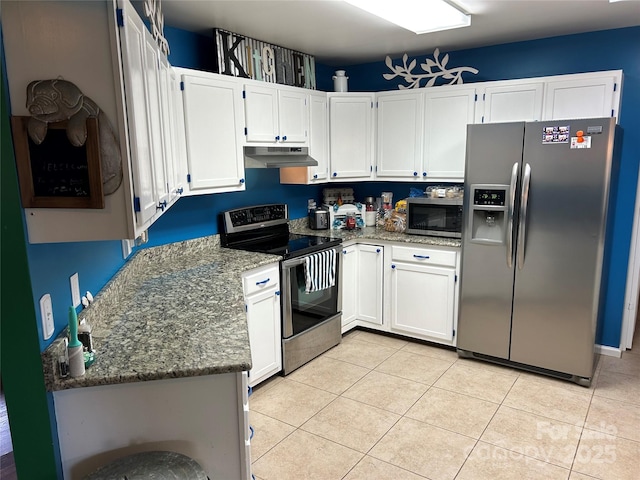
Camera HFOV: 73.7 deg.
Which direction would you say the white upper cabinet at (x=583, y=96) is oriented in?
toward the camera

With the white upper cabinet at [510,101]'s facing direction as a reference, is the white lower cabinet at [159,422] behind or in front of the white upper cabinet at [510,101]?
in front

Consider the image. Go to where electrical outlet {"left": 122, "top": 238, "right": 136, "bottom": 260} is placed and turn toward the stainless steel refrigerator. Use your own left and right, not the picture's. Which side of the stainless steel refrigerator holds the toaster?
left

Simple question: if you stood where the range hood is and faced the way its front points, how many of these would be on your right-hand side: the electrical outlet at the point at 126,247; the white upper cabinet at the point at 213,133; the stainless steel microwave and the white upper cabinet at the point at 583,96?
2

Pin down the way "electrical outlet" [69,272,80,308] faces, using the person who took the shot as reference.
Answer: facing the viewer and to the right of the viewer

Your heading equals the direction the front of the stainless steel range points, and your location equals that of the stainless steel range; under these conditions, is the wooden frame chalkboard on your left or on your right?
on your right

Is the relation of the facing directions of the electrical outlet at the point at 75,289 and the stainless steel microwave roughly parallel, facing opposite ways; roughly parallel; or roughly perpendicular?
roughly perpendicular

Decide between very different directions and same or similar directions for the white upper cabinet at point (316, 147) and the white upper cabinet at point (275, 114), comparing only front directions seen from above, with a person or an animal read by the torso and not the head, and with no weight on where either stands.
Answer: same or similar directions

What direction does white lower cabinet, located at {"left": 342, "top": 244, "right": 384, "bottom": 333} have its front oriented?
toward the camera

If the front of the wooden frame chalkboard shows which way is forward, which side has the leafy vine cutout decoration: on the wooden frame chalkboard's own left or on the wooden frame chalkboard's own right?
on the wooden frame chalkboard's own left

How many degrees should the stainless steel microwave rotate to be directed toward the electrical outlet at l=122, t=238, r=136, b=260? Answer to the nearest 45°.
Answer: approximately 45° to its right
